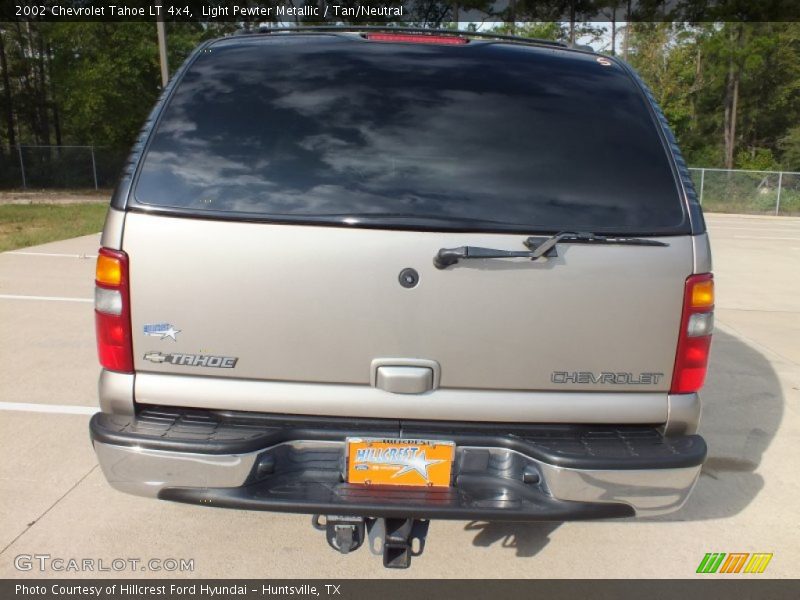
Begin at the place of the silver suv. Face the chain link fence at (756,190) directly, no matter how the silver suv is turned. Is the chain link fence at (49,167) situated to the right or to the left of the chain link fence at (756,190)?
left

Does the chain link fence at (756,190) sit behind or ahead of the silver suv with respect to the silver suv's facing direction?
ahead

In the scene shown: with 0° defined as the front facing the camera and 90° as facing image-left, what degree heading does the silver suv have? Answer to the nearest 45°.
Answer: approximately 180°
